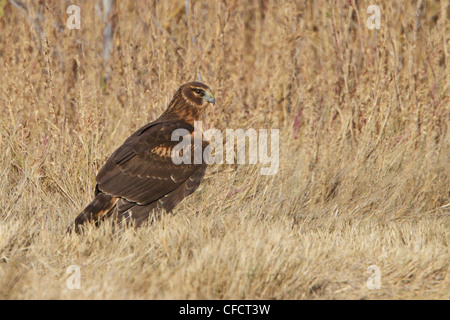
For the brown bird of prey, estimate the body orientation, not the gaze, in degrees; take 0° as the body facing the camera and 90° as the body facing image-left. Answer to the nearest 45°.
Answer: approximately 270°
